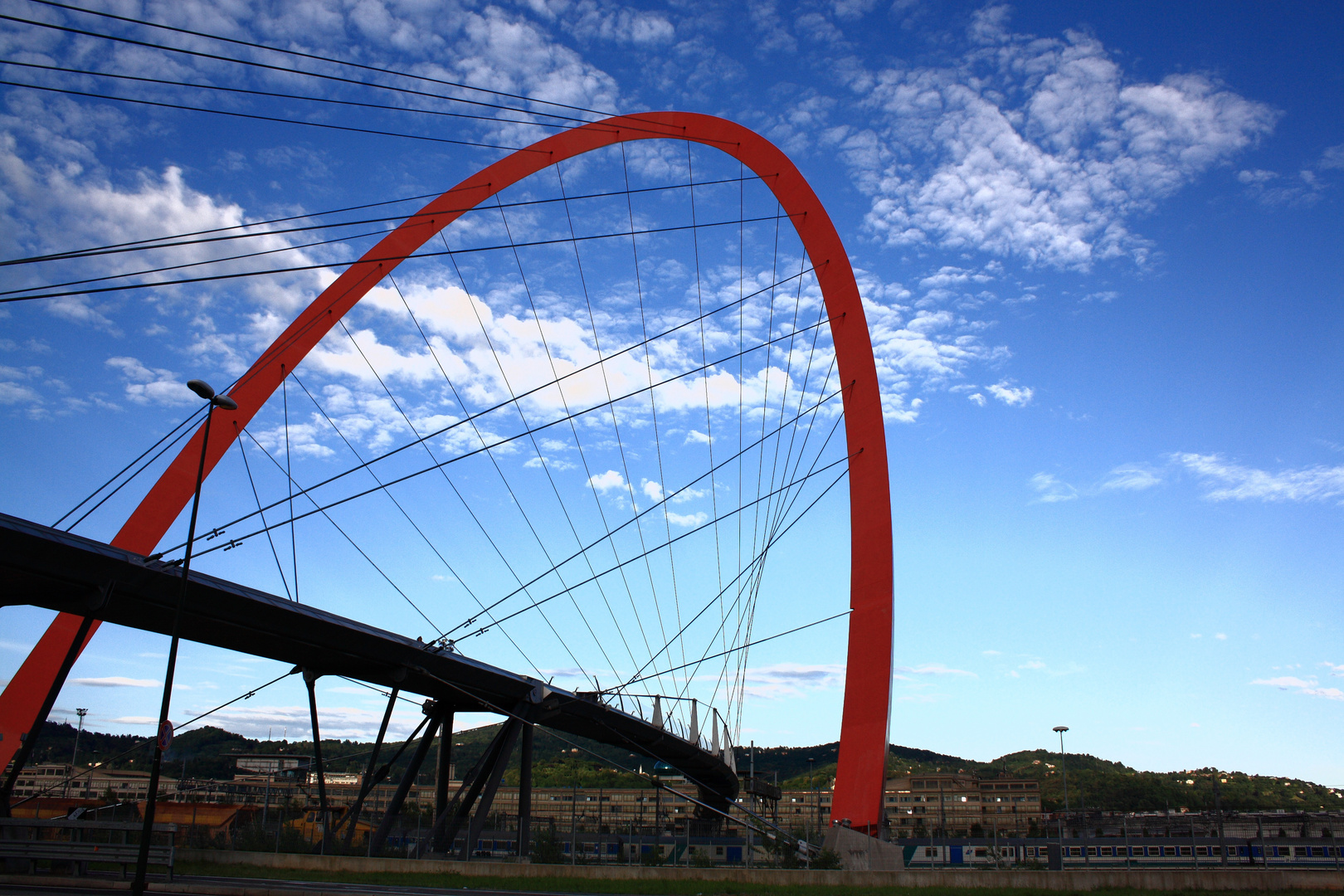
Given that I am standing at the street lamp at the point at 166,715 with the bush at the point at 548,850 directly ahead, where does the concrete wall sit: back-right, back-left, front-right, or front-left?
front-right

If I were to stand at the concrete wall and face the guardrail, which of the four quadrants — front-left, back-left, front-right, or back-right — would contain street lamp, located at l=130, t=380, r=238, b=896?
front-left

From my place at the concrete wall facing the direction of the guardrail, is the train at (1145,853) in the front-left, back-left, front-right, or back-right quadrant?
back-right

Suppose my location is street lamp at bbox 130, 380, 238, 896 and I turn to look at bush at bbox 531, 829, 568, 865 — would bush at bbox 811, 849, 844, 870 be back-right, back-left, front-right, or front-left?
front-right

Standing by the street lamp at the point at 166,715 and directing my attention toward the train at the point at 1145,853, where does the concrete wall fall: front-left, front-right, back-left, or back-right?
front-right

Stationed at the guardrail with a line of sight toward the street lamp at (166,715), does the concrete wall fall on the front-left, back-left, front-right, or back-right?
front-left

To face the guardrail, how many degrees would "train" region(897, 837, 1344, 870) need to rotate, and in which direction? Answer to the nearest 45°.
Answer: approximately 45° to its left

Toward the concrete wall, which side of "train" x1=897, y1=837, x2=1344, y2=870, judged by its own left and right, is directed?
left

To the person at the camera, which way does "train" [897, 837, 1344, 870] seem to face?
facing to the left of the viewer
